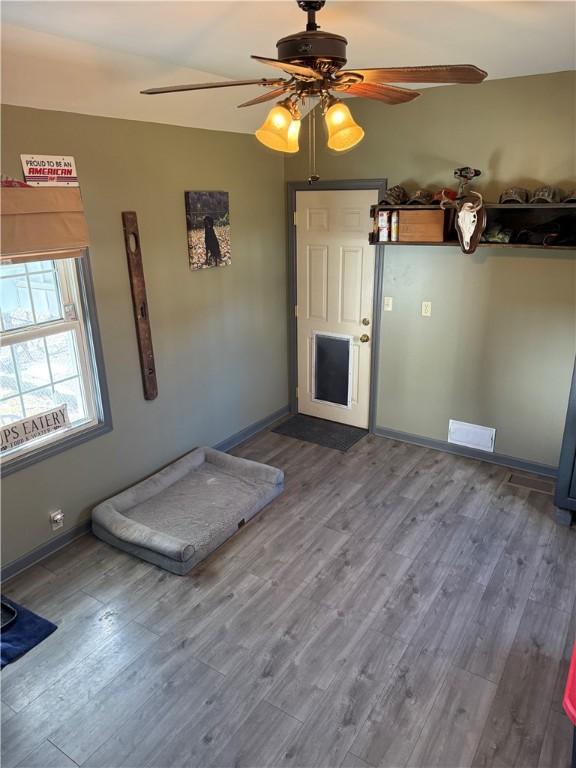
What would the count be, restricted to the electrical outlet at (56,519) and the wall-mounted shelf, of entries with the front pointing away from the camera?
0

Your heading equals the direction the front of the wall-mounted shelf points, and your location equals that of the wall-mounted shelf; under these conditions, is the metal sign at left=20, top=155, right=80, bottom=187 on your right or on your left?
on your right

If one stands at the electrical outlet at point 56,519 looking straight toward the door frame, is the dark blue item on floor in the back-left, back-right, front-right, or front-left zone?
back-right

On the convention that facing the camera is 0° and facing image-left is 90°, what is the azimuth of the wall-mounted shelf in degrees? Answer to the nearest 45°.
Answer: approximately 0°

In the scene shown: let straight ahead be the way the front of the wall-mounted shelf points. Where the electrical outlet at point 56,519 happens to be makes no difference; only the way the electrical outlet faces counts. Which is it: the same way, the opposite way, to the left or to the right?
to the left

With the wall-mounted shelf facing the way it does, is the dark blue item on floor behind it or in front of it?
in front

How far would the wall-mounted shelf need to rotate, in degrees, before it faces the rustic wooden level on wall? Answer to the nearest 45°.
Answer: approximately 45° to its right

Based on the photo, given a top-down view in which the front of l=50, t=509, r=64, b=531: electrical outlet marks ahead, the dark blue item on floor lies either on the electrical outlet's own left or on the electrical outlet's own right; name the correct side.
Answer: on the electrical outlet's own right

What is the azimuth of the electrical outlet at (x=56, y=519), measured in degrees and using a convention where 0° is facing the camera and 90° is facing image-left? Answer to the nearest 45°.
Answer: approximately 315°

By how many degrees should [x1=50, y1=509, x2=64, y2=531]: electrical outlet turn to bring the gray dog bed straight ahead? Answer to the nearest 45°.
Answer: approximately 45° to its left

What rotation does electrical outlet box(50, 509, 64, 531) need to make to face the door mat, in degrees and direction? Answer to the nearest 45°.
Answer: approximately 45° to its left

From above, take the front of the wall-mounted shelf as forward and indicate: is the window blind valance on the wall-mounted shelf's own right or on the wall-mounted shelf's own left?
on the wall-mounted shelf's own right

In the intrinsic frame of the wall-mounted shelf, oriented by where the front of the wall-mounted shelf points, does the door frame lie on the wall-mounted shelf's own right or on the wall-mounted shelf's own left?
on the wall-mounted shelf's own right

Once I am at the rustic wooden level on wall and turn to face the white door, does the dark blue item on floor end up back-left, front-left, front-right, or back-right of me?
back-right
